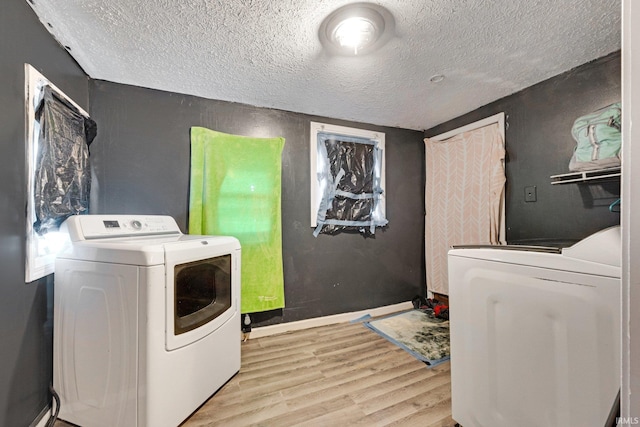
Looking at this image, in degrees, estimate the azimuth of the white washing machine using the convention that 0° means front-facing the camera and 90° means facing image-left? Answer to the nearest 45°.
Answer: approximately 90°

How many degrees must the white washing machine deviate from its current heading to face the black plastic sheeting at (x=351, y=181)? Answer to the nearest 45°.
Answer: approximately 45° to its right

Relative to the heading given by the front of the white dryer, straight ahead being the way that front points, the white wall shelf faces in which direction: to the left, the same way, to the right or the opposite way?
the opposite way

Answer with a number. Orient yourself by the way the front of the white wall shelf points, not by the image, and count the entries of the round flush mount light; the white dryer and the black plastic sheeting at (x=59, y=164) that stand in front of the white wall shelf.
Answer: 3

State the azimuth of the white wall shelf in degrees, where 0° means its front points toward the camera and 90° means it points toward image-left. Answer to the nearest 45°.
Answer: approximately 45°

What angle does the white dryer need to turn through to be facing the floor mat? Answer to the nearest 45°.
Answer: approximately 45° to its left

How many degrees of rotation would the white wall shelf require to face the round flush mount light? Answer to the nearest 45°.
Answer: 0° — it already faces it

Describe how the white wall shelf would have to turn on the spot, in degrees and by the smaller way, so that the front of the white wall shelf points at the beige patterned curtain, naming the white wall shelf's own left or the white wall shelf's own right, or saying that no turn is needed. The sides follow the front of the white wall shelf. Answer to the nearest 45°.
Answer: approximately 90° to the white wall shelf's own right

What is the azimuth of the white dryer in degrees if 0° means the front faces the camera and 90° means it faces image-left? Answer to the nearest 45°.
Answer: approximately 315°

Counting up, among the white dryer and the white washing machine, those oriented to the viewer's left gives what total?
1

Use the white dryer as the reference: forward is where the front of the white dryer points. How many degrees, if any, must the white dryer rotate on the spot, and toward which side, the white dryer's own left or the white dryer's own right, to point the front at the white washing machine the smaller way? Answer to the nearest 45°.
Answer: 0° — it already faces it

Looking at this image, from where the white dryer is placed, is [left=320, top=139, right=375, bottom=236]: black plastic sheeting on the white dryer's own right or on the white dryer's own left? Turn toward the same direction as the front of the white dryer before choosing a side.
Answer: on the white dryer's own left
